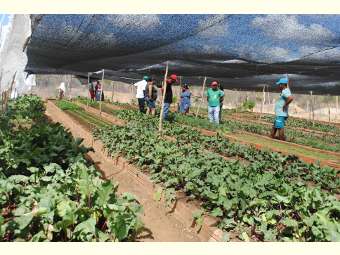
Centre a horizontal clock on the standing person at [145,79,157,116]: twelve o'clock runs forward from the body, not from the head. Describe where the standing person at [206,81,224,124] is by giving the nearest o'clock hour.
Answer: the standing person at [206,81,224,124] is roughly at 10 o'clock from the standing person at [145,79,157,116].

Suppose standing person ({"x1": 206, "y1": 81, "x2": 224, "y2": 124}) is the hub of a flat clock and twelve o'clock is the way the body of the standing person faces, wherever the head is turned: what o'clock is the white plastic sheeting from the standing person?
The white plastic sheeting is roughly at 2 o'clock from the standing person.

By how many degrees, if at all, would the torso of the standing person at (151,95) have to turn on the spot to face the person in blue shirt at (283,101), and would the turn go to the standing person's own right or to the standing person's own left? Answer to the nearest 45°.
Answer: approximately 45° to the standing person's own left

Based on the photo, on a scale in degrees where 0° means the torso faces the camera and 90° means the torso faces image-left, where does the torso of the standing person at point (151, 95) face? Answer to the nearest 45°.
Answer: approximately 0°

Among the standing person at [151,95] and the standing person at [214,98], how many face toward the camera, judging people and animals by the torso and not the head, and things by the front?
2

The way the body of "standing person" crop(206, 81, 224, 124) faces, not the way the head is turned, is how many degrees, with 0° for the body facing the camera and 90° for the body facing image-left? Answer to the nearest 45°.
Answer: approximately 0°
